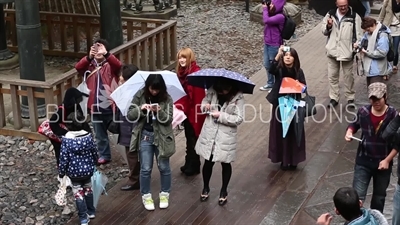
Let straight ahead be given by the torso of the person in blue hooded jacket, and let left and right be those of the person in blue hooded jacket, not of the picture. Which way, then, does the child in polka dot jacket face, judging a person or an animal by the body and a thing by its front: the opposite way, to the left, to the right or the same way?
the same way

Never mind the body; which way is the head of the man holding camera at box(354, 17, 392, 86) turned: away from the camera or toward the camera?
toward the camera

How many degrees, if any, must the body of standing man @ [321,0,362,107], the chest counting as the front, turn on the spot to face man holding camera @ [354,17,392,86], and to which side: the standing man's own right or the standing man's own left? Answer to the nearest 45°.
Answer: approximately 45° to the standing man's own left

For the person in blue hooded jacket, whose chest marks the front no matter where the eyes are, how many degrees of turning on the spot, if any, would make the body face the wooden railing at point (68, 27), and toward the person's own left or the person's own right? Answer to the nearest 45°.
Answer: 0° — they already face it

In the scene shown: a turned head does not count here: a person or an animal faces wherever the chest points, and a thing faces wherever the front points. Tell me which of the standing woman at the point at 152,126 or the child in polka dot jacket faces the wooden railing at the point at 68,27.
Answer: the child in polka dot jacket

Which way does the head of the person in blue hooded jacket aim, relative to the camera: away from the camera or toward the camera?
away from the camera

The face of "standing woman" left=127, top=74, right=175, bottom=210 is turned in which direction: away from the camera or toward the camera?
toward the camera

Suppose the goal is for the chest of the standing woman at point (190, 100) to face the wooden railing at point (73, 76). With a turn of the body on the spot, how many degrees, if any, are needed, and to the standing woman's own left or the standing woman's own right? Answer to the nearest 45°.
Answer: approximately 90° to the standing woman's own right

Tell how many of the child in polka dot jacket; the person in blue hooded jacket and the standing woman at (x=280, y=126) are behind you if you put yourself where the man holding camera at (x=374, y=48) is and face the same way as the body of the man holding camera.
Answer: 0

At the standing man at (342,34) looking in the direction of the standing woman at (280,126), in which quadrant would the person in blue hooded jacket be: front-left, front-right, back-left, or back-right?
front-left

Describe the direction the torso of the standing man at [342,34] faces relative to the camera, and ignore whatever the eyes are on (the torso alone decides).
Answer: toward the camera

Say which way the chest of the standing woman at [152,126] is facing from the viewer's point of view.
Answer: toward the camera

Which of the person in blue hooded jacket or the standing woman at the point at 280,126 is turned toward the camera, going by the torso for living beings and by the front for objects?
the standing woman

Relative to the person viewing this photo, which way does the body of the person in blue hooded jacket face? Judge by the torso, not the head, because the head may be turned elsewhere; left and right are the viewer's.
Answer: facing away from the viewer and to the left of the viewer

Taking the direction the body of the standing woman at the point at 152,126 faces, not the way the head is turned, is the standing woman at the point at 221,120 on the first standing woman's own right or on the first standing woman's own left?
on the first standing woman's own left

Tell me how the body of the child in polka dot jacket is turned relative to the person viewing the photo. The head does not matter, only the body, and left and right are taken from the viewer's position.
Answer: facing away from the viewer

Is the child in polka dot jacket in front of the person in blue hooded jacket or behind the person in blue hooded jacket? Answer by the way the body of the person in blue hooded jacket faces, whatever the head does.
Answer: in front

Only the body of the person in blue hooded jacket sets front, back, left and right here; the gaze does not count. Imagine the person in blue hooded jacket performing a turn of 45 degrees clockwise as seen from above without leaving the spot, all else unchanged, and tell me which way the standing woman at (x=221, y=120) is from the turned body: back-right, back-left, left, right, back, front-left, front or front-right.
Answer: front-left
